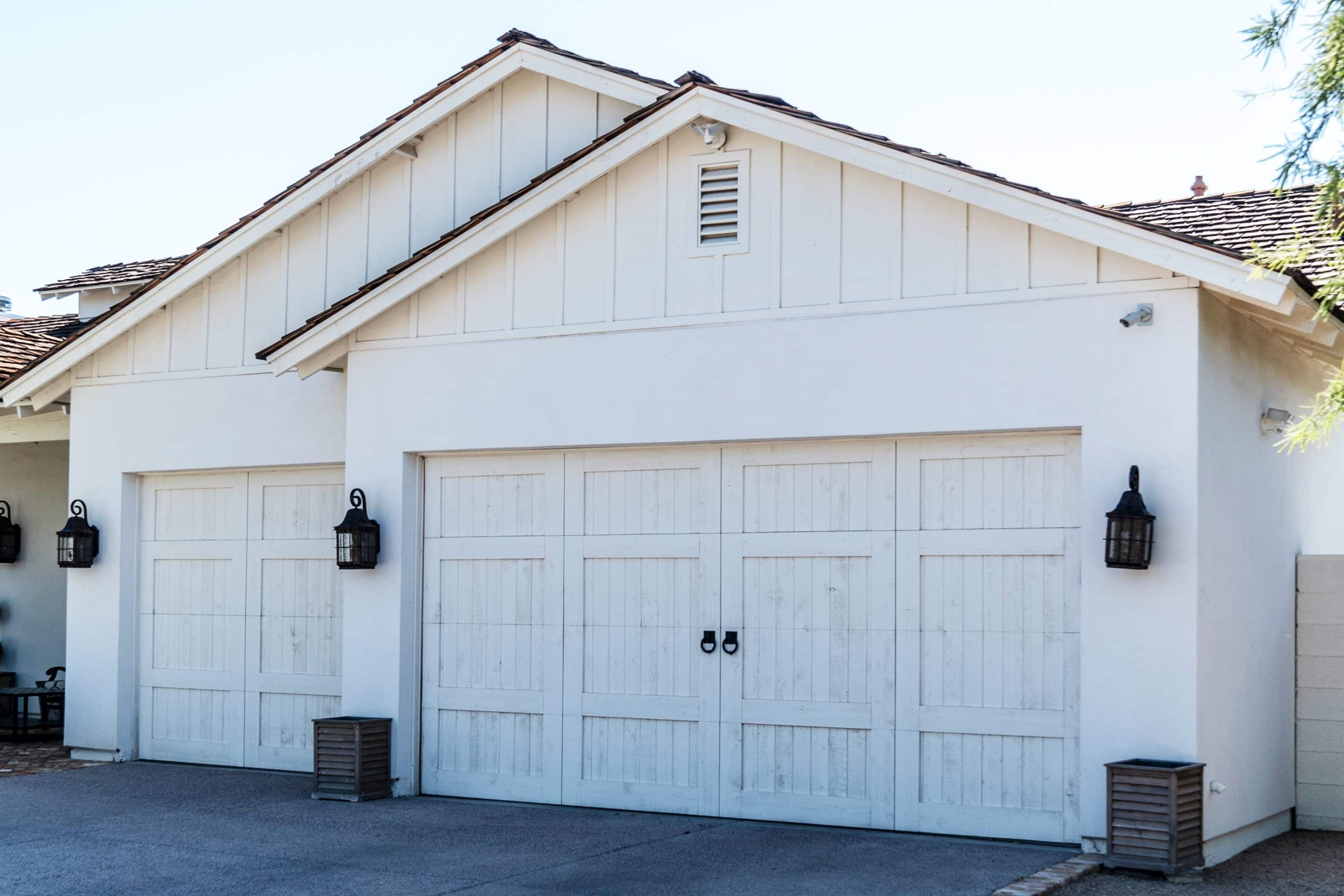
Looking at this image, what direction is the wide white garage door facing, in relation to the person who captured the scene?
facing the viewer and to the left of the viewer

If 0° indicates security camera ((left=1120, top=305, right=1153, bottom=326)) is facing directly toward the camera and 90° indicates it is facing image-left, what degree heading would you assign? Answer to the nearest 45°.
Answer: approximately 45°

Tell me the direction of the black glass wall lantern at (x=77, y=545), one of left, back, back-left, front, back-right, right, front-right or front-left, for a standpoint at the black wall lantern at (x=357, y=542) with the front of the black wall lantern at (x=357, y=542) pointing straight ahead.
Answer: right

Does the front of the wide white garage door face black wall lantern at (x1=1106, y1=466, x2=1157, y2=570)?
no

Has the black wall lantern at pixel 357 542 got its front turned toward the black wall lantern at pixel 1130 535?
no

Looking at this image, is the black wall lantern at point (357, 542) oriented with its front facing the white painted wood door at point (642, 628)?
no

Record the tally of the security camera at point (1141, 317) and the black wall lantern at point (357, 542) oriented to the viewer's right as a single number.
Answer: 0

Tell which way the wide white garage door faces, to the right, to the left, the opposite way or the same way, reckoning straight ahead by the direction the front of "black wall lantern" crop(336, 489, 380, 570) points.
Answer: the same way

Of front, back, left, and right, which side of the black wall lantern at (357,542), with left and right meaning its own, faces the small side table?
right
